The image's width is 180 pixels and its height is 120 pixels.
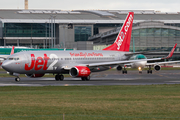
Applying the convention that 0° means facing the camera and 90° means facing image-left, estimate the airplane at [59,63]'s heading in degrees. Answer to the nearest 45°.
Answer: approximately 45°
